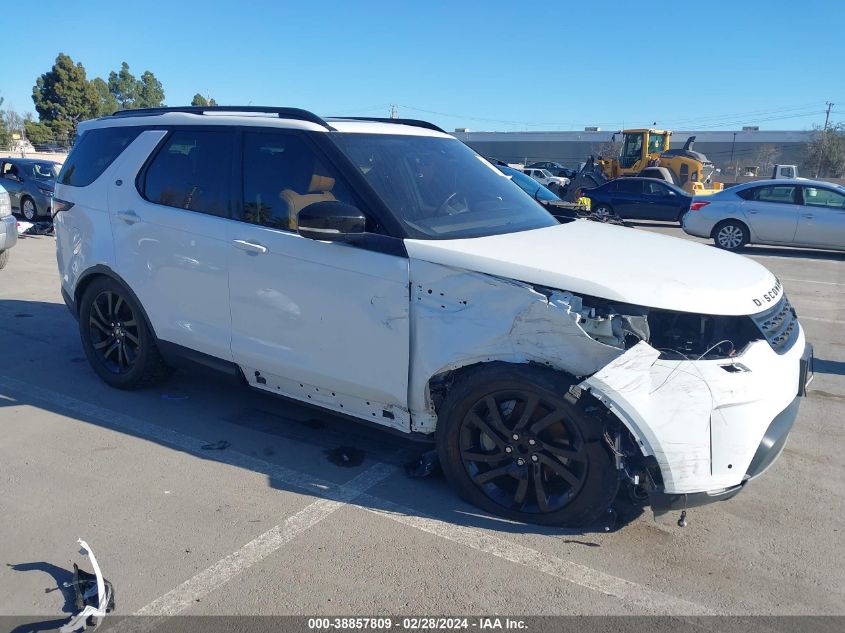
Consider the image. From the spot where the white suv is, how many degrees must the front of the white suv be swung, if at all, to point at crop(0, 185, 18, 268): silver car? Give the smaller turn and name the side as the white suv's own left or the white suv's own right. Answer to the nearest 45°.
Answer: approximately 180°

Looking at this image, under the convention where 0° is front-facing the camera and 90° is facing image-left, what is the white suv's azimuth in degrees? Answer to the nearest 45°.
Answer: approximately 315°

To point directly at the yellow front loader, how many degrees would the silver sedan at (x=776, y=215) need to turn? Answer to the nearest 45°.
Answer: approximately 90° to its left

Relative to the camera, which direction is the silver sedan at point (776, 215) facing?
to the viewer's right

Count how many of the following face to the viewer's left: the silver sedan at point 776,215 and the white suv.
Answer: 0

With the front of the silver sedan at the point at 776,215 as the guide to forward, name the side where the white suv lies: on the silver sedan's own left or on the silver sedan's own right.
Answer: on the silver sedan's own right

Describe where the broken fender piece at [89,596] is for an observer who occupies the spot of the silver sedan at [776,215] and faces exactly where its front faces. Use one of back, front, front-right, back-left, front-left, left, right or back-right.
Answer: right

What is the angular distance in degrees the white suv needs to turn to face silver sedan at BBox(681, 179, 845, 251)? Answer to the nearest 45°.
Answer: approximately 90° to its left

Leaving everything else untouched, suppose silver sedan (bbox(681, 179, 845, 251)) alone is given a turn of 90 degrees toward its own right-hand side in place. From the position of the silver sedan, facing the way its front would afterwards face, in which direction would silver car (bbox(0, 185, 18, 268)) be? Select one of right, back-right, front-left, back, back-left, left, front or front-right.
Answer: front-right
